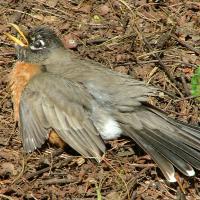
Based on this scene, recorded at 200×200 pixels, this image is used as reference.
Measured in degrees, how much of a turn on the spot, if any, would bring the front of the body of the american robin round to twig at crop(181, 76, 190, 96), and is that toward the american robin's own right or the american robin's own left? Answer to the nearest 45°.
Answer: approximately 135° to the american robin's own right

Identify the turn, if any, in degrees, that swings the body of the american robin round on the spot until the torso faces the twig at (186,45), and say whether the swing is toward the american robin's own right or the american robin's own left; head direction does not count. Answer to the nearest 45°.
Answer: approximately 135° to the american robin's own right

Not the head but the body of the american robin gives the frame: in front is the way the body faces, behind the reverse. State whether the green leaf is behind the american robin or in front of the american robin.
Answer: behind

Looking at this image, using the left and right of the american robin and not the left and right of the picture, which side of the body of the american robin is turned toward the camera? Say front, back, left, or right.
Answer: left
